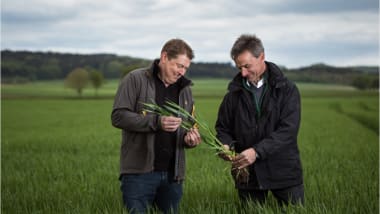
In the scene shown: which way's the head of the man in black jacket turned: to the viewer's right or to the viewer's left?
to the viewer's left

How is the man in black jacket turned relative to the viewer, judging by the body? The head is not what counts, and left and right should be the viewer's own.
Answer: facing the viewer and to the left of the viewer

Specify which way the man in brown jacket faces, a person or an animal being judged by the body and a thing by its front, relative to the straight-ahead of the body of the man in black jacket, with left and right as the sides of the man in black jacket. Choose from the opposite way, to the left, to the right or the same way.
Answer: to the left

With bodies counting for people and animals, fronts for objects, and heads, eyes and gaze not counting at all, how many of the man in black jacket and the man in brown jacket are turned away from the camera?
0

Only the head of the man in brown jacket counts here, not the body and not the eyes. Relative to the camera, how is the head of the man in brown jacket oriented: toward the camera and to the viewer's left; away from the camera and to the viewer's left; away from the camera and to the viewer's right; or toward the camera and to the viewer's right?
toward the camera and to the viewer's right

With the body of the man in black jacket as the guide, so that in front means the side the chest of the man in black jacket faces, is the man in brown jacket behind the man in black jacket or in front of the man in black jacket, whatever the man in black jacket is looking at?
in front

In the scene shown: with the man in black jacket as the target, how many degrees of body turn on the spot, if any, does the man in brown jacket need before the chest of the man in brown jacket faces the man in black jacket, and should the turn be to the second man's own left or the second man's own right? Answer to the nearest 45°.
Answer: approximately 45° to the second man's own left

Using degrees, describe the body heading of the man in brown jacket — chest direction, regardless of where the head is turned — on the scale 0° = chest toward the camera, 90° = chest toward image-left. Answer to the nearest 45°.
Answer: approximately 315°
